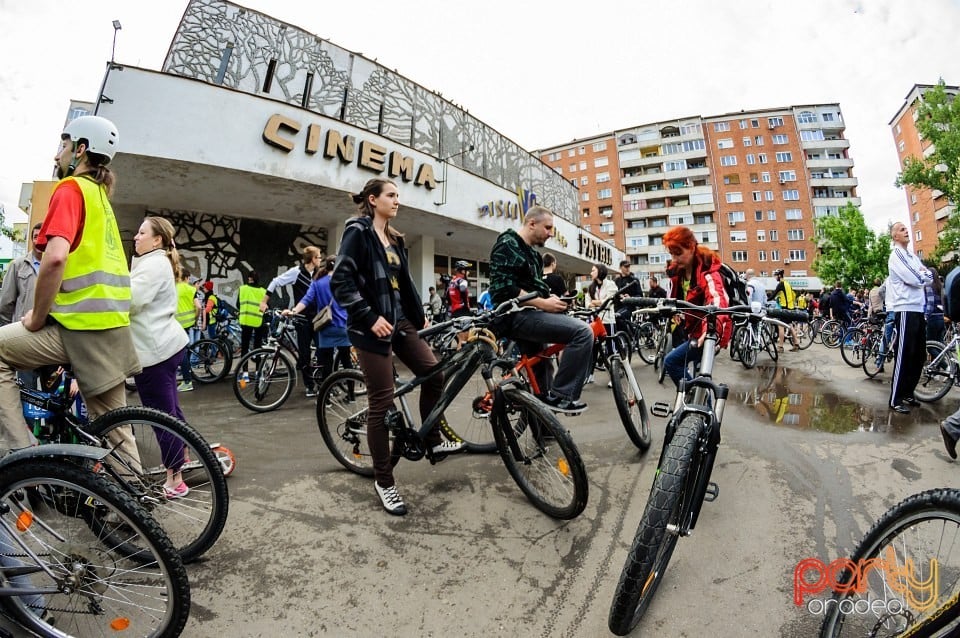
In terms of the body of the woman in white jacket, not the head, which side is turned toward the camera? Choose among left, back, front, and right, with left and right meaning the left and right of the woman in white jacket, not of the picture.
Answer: left

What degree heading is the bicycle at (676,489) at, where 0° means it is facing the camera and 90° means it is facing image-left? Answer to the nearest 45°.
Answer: approximately 0°

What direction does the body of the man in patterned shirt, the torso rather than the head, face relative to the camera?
to the viewer's right

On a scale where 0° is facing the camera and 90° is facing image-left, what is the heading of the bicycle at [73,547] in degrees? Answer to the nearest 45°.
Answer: approximately 90°

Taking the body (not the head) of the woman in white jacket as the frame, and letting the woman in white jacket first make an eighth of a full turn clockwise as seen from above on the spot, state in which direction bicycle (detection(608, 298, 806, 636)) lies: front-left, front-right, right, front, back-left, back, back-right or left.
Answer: back

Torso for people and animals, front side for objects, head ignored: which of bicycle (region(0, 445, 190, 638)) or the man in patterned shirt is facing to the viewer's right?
the man in patterned shirt

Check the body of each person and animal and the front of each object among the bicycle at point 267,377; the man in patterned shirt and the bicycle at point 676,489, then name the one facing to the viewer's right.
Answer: the man in patterned shirt

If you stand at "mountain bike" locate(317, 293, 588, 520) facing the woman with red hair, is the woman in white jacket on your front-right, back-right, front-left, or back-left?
back-left
